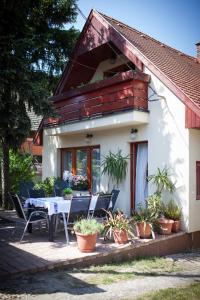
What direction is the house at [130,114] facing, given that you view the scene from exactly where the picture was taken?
facing the viewer and to the left of the viewer

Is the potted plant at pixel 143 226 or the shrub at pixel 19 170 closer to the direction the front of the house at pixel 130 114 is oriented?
the potted plant

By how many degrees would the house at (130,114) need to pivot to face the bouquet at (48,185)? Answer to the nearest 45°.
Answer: approximately 90° to its right

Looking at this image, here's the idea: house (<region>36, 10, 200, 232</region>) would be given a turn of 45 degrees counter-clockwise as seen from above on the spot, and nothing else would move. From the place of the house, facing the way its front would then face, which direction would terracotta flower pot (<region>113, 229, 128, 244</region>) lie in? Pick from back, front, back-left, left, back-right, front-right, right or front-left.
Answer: front

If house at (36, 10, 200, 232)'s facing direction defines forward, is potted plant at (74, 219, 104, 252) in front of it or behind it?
in front

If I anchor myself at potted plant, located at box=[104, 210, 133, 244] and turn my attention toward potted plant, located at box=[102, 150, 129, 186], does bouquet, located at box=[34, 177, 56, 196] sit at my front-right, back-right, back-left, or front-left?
front-left

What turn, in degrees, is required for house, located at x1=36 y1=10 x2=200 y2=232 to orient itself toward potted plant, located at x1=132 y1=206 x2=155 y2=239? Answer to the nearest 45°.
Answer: approximately 45° to its left

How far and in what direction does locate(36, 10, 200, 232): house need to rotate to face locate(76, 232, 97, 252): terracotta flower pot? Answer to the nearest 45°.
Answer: approximately 45° to its left

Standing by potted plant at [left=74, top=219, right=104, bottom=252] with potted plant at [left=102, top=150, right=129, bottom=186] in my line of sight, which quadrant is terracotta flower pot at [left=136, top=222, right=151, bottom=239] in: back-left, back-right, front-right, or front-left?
front-right

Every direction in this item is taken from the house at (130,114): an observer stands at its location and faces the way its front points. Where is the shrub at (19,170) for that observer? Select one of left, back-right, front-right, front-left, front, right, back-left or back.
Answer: right

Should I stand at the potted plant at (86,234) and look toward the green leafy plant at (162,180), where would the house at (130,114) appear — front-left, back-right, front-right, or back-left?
front-left
